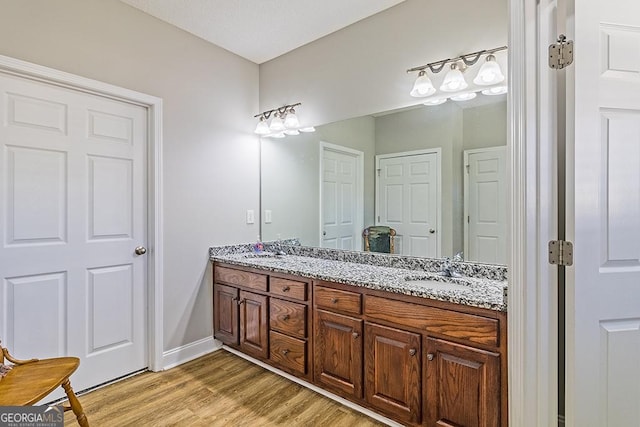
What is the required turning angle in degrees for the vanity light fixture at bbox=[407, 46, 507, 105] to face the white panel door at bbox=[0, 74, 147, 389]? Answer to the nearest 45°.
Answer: approximately 45° to its right

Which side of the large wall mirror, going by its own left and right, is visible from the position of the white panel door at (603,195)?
left

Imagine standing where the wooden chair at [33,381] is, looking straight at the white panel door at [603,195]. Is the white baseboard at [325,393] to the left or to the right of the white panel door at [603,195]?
left

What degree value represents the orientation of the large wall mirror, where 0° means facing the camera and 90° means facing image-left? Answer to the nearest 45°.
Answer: approximately 45°

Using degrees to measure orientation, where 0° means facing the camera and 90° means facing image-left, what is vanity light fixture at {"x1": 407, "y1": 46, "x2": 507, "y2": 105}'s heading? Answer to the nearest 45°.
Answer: approximately 45°

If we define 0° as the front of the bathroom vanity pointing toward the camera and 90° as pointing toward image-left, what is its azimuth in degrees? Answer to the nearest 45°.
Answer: approximately 45°
